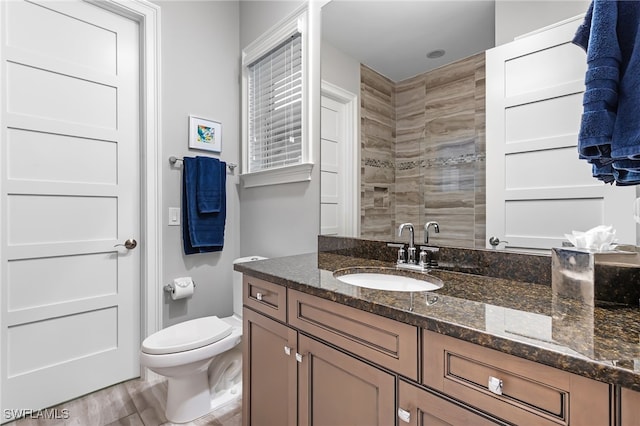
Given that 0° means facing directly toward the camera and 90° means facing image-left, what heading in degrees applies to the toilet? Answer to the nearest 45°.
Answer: approximately 45°

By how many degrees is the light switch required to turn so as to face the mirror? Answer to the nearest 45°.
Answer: approximately 45° to its left

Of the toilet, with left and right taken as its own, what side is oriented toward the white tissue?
left

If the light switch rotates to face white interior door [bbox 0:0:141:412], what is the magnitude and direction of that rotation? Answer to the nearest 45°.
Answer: approximately 90° to its right

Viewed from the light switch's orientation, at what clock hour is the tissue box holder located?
The tissue box holder is roughly at 11 o'clock from the light switch.

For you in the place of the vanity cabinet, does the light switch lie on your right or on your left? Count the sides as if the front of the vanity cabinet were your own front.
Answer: on your right
